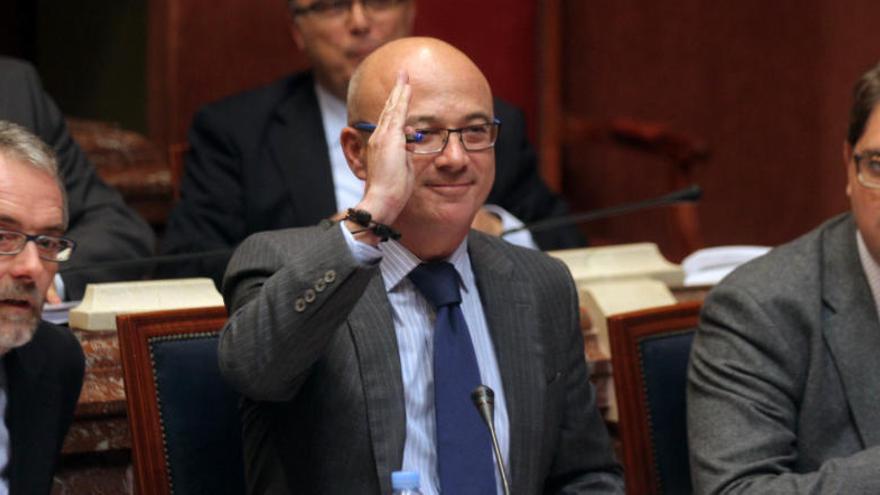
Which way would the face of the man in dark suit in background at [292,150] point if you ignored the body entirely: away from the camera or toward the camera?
toward the camera

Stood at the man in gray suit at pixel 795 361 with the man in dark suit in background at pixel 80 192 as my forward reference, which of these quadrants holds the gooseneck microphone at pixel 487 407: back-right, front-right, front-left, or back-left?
front-left

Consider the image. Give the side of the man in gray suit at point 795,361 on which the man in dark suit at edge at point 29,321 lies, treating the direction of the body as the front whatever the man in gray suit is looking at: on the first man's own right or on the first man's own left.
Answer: on the first man's own right

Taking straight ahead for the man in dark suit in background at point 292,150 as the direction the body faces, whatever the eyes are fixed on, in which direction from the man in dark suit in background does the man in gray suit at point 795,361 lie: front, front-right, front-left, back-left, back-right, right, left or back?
front-left

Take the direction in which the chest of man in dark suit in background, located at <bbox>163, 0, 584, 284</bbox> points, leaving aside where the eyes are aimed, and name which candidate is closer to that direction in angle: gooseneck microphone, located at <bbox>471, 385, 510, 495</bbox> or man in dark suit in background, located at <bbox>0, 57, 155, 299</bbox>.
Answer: the gooseneck microphone

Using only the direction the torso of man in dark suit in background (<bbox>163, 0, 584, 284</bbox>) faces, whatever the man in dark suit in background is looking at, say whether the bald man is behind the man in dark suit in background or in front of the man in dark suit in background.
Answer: in front

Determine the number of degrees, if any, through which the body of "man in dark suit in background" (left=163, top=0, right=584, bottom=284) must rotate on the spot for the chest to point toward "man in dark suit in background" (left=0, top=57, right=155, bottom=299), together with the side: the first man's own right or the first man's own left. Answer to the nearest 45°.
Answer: approximately 45° to the first man's own right

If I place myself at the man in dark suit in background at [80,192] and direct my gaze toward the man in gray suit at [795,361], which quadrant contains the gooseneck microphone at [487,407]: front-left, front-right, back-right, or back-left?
front-right

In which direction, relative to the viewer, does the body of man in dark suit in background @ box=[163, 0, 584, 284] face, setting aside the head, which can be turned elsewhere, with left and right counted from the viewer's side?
facing the viewer

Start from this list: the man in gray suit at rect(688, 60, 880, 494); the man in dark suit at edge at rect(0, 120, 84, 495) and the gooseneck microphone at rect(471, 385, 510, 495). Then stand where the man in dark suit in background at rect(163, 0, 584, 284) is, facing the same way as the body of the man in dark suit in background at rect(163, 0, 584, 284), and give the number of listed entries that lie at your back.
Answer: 0

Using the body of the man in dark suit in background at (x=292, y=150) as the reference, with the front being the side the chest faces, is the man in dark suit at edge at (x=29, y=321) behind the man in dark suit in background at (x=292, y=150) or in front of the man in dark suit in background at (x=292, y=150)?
in front

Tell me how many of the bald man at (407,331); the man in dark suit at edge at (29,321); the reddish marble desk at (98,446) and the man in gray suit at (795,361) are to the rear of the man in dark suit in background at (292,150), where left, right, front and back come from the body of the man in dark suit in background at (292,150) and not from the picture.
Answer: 0

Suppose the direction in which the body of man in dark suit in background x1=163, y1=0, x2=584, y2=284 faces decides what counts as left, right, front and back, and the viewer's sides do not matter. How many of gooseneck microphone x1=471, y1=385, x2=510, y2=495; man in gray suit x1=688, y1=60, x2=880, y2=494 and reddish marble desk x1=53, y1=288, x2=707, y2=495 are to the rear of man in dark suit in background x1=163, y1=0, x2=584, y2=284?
0

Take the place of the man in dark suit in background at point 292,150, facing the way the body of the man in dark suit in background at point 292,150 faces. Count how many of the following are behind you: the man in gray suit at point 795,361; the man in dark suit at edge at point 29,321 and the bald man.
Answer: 0
